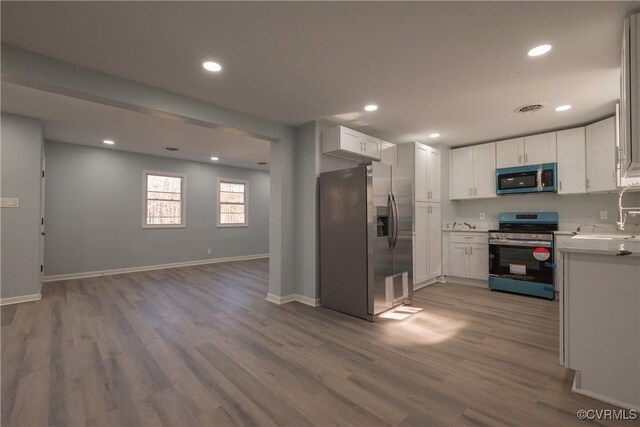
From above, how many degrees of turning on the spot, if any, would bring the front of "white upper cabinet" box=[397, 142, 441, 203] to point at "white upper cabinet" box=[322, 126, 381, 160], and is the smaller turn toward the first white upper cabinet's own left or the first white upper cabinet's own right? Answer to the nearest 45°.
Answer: approximately 90° to the first white upper cabinet's own right

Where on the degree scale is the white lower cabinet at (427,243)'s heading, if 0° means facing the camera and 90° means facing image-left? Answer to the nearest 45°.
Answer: approximately 315°

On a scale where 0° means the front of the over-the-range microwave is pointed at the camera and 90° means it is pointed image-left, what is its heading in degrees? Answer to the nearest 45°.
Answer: approximately 0°

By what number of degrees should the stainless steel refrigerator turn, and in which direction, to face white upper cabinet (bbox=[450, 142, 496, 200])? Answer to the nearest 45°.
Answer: approximately 90° to its left

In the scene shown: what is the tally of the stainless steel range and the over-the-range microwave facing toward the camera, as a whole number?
2

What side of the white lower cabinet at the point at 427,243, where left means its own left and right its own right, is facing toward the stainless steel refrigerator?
right

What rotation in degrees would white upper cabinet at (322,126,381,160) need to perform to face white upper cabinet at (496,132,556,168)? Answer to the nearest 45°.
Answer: approximately 45° to its left

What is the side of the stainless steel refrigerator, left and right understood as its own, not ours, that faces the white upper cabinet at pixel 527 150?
left

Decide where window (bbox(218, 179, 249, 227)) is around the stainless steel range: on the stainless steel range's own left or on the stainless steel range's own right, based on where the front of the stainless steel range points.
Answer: on the stainless steel range's own right
